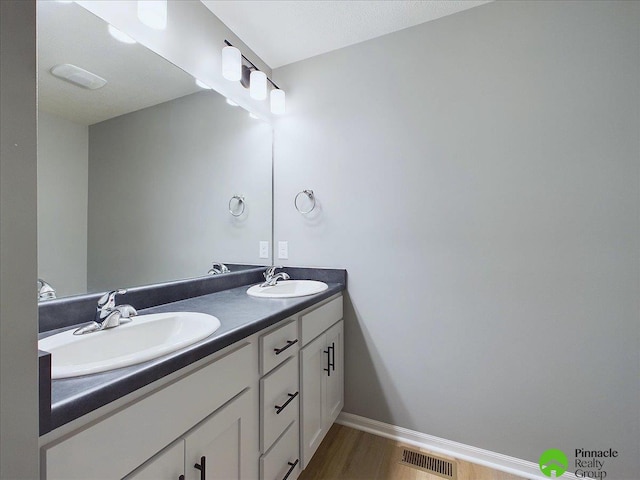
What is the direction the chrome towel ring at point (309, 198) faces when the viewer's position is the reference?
facing the viewer and to the left of the viewer

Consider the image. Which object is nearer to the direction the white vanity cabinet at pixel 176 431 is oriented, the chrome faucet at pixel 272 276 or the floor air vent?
the floor air vent

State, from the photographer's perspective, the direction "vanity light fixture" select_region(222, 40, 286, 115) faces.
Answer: facing the viewer and to the right of the viewer

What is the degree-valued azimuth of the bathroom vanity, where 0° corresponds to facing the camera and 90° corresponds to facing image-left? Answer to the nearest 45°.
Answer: approximately 315°
